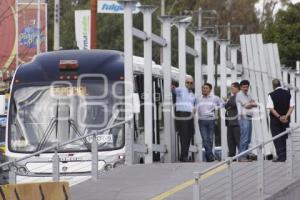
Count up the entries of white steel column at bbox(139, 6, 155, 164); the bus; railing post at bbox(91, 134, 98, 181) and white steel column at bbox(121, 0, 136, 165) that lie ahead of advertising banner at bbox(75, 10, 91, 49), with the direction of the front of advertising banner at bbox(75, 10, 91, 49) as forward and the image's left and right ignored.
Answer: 4

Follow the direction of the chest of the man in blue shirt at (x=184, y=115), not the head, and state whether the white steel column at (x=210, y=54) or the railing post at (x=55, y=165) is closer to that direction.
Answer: the railing post

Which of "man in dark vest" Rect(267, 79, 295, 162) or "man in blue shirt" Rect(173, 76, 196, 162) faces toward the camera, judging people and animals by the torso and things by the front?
the man in blue shirt

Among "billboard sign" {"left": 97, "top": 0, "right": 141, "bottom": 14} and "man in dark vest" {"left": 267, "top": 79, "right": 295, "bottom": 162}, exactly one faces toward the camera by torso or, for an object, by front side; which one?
the billboard sign

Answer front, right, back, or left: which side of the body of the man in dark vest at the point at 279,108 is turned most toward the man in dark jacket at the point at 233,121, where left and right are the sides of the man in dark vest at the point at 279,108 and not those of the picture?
front

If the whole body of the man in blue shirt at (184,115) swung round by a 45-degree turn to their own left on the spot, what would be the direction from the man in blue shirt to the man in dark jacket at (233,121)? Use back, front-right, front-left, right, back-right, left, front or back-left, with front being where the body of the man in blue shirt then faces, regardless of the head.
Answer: front-left

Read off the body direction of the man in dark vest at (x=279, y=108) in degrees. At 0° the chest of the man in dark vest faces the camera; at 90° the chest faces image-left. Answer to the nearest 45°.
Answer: approximately 135°

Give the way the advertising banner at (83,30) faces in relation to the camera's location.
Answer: facing the viewer

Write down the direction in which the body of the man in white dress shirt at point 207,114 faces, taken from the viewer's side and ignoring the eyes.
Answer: toward the camera

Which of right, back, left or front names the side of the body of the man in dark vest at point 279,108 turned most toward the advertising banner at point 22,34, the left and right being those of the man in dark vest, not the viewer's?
front

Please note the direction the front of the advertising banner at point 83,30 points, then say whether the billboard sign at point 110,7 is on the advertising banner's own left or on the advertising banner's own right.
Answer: on the advertising banner's own left
